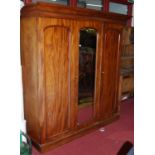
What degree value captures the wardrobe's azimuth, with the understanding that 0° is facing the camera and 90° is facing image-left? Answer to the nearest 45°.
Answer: approximately 315°
